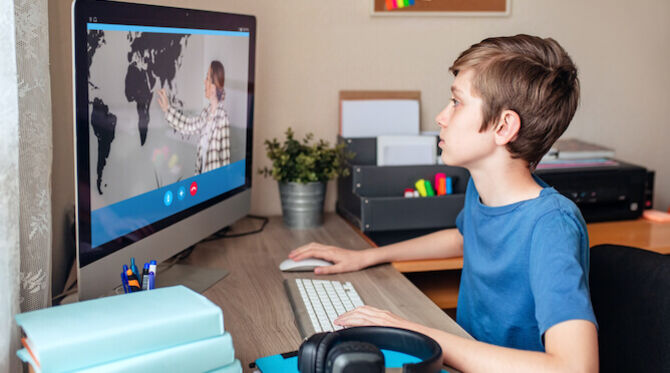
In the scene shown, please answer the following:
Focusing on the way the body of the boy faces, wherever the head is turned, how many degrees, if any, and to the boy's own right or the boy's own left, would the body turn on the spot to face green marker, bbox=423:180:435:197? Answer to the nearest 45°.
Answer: approximately 90° to the boy's own right

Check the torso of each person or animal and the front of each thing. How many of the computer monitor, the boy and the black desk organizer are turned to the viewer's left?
1

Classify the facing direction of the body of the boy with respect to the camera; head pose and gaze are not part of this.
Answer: to the viewer's left

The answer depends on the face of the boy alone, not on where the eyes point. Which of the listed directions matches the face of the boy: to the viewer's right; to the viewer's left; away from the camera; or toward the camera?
to the viewer's left

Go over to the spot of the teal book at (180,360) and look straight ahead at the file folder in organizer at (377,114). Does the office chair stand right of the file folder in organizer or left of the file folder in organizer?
right

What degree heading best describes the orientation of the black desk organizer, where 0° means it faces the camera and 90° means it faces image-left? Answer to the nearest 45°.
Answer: approximately 315°

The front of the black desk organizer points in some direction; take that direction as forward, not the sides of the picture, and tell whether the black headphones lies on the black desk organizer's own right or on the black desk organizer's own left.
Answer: on the black desk organizer's own right
